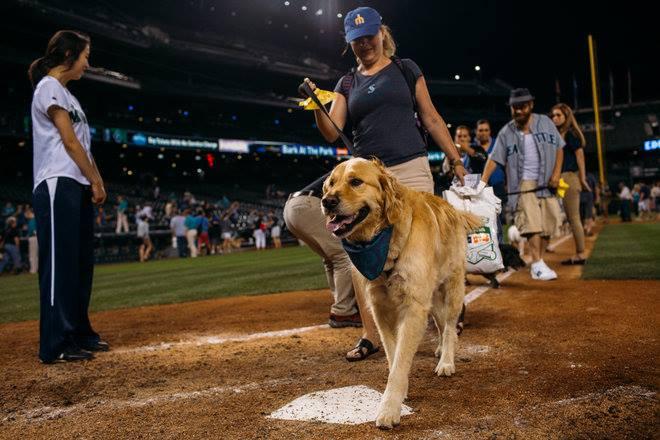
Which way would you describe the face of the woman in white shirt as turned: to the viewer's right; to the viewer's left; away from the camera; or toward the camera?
to the viewer's right

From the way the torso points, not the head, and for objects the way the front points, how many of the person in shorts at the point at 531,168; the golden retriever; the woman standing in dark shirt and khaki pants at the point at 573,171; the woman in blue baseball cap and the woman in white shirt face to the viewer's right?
1

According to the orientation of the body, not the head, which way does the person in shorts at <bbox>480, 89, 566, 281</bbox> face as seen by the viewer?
toward the camera

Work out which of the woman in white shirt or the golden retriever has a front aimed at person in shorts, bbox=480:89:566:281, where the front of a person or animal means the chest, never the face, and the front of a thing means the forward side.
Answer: the woman in white shirt

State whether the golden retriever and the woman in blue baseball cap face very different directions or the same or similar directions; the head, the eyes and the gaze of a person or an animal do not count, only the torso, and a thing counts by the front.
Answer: same or similar directions

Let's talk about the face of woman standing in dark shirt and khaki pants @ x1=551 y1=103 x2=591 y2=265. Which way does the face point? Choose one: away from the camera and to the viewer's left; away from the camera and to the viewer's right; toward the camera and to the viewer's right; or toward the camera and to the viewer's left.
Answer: toward the camera and to the viewer's left

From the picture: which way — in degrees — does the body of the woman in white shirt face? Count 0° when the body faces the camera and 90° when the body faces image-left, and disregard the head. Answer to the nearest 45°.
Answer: approximately 270°

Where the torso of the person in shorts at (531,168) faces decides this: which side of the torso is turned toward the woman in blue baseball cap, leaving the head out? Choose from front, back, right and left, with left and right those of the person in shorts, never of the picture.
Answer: front

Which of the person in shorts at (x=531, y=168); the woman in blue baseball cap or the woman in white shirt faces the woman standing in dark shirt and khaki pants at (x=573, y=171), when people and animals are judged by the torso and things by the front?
the woman in white shirt

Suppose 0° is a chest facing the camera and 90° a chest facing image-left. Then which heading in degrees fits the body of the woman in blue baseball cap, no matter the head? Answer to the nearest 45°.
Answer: approximately 45°

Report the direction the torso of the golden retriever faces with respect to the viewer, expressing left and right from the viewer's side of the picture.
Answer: facing the viewer and to the left of the viewer

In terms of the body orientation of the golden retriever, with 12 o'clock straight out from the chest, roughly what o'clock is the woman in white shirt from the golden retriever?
The woman in white shirt is roughly at 2 o'clock from the golden retriever.

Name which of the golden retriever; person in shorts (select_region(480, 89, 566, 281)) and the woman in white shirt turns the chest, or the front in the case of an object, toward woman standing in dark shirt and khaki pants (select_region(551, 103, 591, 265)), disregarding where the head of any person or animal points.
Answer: the woman in white shirt
